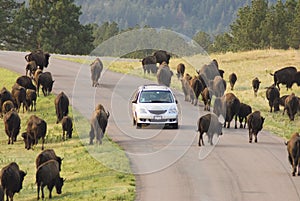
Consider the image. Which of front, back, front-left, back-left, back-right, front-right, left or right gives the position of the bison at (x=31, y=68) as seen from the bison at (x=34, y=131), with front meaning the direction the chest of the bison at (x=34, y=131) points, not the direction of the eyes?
back-right

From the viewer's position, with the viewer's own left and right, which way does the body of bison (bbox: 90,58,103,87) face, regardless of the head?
facing away from the viewer

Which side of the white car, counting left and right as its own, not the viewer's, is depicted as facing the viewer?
front

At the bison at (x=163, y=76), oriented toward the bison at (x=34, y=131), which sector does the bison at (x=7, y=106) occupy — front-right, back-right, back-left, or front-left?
front-right

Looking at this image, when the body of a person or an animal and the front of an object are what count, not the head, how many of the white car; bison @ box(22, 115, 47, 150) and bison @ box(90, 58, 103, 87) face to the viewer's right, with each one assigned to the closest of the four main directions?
0

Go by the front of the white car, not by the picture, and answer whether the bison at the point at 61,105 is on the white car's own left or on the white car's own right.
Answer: on the white car's own right

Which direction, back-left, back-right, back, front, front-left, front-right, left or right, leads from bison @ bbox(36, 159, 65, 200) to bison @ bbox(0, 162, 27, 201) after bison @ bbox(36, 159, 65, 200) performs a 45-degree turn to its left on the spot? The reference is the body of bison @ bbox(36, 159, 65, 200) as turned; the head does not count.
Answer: back

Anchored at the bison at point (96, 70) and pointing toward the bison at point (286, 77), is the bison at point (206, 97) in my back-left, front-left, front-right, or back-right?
front-right

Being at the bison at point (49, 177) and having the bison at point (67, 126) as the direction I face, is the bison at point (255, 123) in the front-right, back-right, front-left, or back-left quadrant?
front-right
